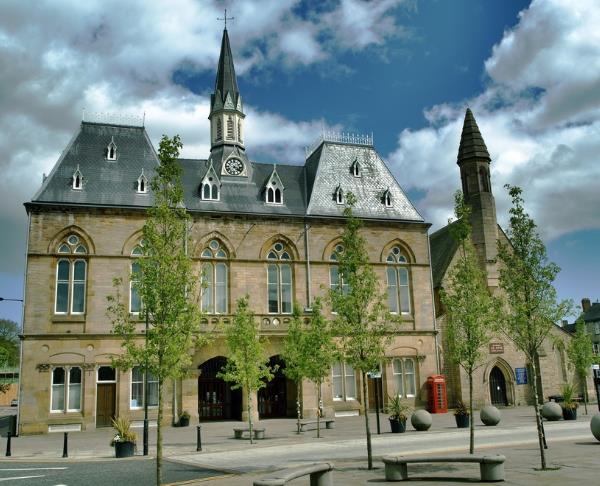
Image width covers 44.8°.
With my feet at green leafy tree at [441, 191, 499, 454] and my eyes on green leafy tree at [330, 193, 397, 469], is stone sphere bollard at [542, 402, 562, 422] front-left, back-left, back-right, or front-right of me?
back-right

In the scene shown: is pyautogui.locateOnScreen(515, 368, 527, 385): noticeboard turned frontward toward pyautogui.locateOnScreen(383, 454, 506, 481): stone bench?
yes

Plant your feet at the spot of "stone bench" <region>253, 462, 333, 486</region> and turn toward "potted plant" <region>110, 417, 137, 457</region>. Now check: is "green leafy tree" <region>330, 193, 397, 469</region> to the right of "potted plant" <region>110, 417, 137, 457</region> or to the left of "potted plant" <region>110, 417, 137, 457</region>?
right

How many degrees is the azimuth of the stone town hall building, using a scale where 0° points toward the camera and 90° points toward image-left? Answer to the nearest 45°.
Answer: approximately 0°

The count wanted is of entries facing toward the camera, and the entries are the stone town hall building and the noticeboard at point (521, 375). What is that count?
2

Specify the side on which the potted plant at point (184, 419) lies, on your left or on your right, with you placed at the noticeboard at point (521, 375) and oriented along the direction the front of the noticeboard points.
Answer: on your right

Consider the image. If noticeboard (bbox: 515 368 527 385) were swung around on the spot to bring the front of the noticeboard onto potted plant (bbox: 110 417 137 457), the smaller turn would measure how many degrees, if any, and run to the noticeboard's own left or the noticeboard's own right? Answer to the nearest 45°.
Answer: approximately 45° to the noticeboard's own right

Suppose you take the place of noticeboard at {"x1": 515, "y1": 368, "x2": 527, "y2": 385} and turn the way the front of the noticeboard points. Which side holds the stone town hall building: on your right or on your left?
on your right

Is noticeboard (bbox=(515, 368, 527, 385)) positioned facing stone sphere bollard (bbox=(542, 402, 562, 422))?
yes

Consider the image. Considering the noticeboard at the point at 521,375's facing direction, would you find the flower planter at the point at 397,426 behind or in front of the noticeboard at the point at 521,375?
in front
